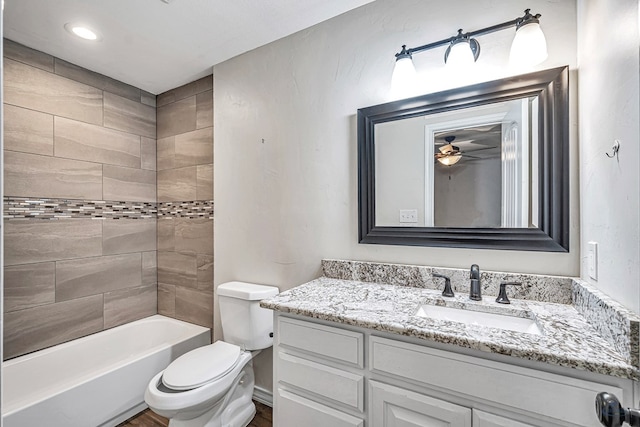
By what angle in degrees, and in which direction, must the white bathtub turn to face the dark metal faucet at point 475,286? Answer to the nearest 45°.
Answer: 0° — it already faces it

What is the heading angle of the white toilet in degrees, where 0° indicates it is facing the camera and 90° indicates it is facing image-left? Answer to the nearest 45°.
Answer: approximately 45°

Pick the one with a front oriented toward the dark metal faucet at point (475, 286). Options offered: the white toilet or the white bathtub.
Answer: the white bathtub

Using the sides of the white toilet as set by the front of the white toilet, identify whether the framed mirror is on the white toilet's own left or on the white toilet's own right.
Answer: on the white toilet's own left

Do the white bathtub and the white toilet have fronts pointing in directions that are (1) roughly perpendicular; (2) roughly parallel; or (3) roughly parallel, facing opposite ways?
roughly perpendicular

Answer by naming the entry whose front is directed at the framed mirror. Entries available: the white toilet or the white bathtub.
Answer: the white bathtub

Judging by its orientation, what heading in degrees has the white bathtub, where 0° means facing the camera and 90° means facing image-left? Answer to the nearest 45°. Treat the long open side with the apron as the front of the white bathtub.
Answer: approximately 315°
